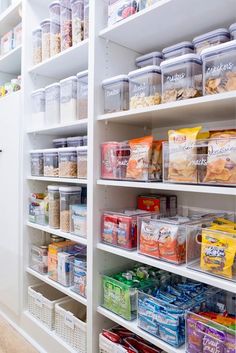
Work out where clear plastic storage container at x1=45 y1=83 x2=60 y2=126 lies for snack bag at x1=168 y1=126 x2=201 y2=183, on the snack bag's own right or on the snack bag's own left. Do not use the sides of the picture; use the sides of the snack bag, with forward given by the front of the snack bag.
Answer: on the snack bag's own right

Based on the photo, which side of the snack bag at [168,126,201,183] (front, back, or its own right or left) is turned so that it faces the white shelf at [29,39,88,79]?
right

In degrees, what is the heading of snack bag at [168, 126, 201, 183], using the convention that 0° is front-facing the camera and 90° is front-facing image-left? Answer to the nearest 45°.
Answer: approximately 45°

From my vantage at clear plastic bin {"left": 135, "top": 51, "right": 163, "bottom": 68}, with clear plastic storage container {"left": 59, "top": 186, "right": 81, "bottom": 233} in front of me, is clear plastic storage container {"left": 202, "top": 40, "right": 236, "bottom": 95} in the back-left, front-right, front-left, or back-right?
back-left

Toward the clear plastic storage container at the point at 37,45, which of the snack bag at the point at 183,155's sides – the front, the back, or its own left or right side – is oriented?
right

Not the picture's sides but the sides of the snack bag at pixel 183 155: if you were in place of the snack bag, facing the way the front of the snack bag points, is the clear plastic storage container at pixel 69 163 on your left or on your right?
on your right
